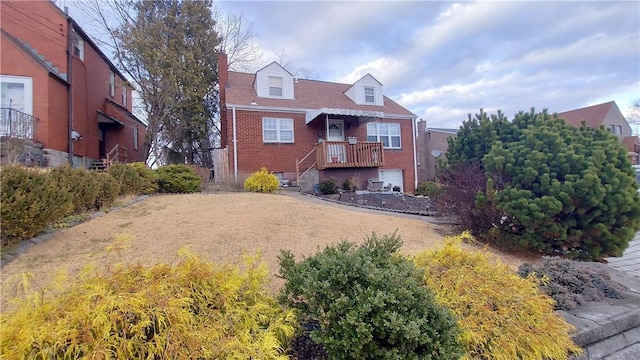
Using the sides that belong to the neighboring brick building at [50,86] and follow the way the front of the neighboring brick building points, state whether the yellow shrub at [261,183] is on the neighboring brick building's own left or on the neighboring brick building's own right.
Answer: on the neighboring brick building's own left

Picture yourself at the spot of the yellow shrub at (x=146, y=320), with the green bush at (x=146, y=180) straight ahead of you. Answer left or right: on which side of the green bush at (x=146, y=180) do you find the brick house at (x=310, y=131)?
right

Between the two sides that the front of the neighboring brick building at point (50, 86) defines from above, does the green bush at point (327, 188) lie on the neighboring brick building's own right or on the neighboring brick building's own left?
on the neighboring brick building's own left

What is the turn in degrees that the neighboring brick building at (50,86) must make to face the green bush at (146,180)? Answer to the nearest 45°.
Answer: approximately 90° to its left

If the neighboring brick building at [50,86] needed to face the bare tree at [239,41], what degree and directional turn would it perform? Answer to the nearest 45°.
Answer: approximately 135° to its left

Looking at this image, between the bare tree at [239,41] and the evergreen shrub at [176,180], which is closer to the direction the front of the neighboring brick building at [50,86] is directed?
the evergreen shrub

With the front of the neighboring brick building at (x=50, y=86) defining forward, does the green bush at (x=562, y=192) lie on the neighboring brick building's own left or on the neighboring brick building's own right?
on the neighboring brick building's own left
